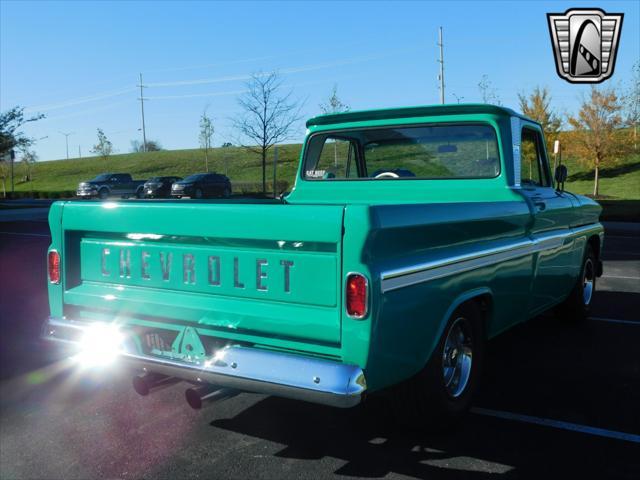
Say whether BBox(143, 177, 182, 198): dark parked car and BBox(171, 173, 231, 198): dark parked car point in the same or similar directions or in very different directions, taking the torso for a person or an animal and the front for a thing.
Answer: same or similar directions

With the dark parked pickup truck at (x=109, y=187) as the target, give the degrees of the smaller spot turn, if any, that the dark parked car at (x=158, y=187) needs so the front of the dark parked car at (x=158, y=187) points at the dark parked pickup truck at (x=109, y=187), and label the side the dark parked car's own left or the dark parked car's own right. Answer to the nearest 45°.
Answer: approximately 90° to the dark parked car's own right

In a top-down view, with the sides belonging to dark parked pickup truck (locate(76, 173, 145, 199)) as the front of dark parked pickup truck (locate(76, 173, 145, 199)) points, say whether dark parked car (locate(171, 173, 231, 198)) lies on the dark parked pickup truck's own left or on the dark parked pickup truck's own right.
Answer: on the dark parked pickup truck's own left

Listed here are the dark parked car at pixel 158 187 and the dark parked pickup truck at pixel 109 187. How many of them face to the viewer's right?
0

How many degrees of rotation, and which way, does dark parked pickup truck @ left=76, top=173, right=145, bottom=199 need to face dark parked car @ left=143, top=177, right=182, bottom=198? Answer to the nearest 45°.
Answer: approximately 90° to its left

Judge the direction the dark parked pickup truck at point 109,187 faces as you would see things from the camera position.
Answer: facing the viewer and to the left of the viewer

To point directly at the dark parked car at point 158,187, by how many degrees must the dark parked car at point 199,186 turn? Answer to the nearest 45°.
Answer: approximately 90° to its right

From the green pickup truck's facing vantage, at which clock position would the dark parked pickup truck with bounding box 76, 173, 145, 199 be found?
The dark parked pickup truck is roughly at 10 o'clock from the green pickup truck.

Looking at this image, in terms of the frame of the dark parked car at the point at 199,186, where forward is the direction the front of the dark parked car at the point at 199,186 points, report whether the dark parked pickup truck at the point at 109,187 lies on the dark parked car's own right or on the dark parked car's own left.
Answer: on the dark parked car's own right

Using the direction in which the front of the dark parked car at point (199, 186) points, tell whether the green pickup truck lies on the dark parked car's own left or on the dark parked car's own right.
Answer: on the dark parked car's own left

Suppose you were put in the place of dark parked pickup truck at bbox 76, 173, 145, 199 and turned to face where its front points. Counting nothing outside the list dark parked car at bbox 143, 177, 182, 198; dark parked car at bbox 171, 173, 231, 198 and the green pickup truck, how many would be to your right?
0

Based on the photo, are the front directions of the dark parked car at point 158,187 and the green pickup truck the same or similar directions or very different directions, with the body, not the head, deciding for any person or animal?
very different directions

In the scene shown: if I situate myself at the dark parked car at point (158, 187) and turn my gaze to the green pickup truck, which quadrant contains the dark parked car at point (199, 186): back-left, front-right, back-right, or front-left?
front-left

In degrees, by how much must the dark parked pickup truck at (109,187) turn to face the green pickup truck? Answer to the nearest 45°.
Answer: approximately 45° to its left

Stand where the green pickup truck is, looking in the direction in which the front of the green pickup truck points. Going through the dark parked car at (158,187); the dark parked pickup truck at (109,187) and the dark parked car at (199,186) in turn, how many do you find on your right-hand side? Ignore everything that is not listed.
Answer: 0

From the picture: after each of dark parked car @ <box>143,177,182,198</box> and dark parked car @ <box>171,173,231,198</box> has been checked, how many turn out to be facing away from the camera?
0
